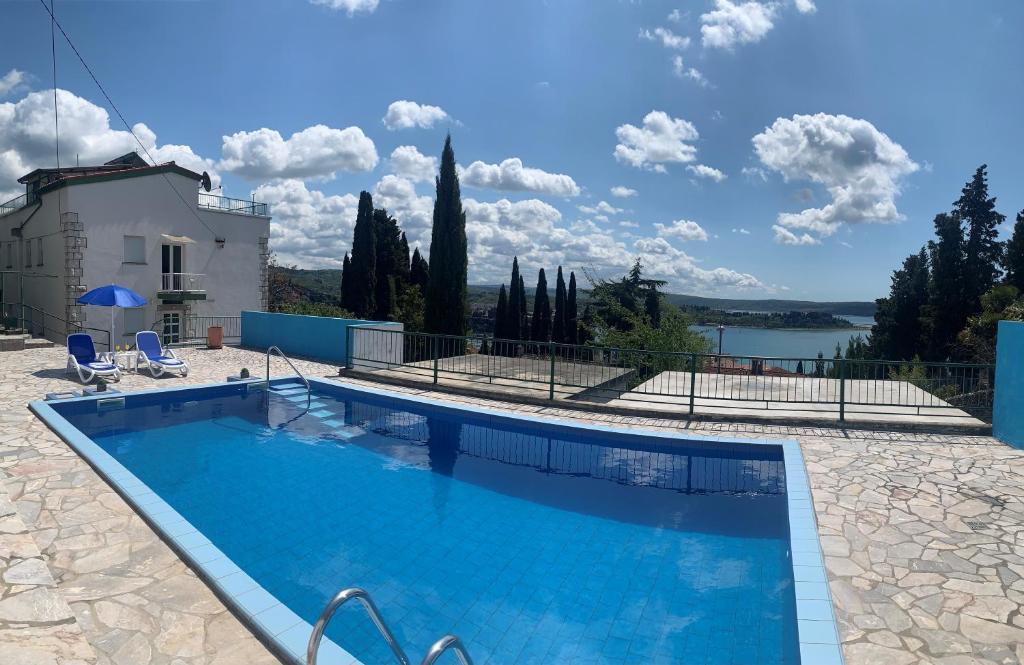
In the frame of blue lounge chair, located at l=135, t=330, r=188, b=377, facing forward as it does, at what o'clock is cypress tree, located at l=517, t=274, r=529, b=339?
The cypress tree is roughly at 9 o'clock from the blue lounge chair.

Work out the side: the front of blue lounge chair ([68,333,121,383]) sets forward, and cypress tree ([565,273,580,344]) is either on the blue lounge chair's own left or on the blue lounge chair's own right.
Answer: on the blue lounge chair's own left

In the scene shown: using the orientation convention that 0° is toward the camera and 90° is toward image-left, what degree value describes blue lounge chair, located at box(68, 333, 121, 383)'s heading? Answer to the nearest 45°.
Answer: approximately 315°

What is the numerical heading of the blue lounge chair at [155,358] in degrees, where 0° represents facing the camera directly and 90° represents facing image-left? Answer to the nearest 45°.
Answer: approximately 315°

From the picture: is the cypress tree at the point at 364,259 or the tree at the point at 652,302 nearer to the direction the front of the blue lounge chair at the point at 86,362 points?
the tree

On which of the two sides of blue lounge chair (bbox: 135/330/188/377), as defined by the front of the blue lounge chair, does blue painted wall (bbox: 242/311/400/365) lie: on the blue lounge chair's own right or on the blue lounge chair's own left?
on the blue lounge chair's own left

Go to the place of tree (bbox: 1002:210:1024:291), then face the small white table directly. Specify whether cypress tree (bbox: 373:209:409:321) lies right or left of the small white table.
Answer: right

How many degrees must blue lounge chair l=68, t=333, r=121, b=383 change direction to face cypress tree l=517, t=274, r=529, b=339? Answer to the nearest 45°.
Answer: approximately 90° to its left
